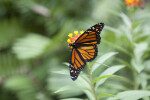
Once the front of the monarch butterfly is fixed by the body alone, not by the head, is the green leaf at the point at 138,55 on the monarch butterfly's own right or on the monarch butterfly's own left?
on the monarch butterfly's own right
